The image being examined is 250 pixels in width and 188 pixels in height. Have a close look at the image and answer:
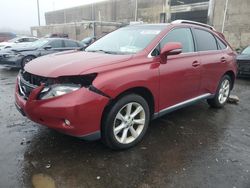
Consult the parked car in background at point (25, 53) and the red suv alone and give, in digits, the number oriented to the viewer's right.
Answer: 0

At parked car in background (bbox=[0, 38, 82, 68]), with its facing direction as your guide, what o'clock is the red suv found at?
The red suv is roughly at 10 o'clock from the parked car in background.

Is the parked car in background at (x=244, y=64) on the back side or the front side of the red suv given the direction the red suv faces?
on the back side

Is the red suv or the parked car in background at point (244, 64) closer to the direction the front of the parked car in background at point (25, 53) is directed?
the red suv

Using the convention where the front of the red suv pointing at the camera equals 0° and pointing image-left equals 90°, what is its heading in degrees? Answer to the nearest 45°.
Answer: approximately 45°

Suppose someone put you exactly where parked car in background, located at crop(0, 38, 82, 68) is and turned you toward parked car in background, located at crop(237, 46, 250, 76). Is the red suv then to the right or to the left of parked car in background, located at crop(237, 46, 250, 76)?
right

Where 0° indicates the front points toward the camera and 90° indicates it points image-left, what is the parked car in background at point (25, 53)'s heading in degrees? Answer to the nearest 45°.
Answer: approximately 45°
